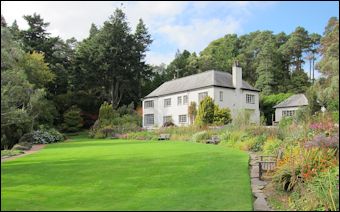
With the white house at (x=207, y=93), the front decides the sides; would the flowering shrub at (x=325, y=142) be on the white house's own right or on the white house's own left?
on the white house's own left

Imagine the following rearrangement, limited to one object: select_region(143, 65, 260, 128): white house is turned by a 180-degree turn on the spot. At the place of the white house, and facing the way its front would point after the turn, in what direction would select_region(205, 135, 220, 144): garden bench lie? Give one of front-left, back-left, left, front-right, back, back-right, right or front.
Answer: back-right

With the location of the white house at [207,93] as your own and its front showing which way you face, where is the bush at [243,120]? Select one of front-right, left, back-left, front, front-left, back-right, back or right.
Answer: front-left

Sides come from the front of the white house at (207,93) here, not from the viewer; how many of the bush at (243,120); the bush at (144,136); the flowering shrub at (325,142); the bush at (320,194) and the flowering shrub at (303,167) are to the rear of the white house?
0

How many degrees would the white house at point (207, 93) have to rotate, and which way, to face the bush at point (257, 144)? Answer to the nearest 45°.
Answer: approximately 45° to its left

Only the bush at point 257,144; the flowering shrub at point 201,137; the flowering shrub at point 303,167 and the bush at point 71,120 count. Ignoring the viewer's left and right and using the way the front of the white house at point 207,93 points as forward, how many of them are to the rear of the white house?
0

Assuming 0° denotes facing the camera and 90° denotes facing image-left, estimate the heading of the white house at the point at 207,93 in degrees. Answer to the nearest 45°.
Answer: approximately 45°

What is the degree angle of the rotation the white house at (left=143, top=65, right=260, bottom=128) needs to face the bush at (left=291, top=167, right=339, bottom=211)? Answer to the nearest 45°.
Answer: approximately 45° to its left

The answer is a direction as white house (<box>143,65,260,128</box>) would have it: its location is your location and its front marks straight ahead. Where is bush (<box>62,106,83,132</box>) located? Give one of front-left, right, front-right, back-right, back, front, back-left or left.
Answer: front-right

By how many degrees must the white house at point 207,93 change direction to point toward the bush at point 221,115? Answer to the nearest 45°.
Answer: approximately 45° to its left

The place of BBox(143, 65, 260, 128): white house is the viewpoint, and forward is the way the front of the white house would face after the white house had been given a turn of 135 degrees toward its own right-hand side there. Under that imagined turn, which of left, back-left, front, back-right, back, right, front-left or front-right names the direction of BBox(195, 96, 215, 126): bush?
back
